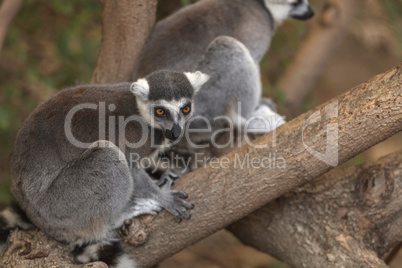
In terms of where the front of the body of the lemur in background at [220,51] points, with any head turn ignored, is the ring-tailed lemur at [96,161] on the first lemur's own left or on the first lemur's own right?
on the first lemur's own right

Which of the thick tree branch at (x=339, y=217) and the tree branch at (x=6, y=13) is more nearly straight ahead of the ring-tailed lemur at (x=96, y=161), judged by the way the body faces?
the thick tree branch

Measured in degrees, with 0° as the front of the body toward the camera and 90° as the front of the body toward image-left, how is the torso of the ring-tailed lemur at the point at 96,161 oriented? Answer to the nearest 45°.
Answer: approximately 270°

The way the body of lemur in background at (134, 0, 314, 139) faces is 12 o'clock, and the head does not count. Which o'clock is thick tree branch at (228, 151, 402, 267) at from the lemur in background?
The thick tree branch is roughly at 2 o'clock from the lemur in background.

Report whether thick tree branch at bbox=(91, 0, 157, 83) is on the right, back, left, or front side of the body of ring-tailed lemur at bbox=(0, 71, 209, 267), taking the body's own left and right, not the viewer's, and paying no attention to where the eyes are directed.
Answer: left

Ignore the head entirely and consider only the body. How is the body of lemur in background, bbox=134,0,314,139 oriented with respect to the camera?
to the viewer's right

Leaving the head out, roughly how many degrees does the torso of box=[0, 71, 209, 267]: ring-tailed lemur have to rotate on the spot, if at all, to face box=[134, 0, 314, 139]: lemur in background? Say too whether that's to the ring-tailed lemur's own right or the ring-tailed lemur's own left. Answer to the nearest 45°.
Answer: approximately 45° to the ring-tailed lemur's own left

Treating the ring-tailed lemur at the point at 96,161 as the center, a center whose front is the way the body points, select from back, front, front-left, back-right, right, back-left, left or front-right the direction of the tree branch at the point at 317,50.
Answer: front-left
